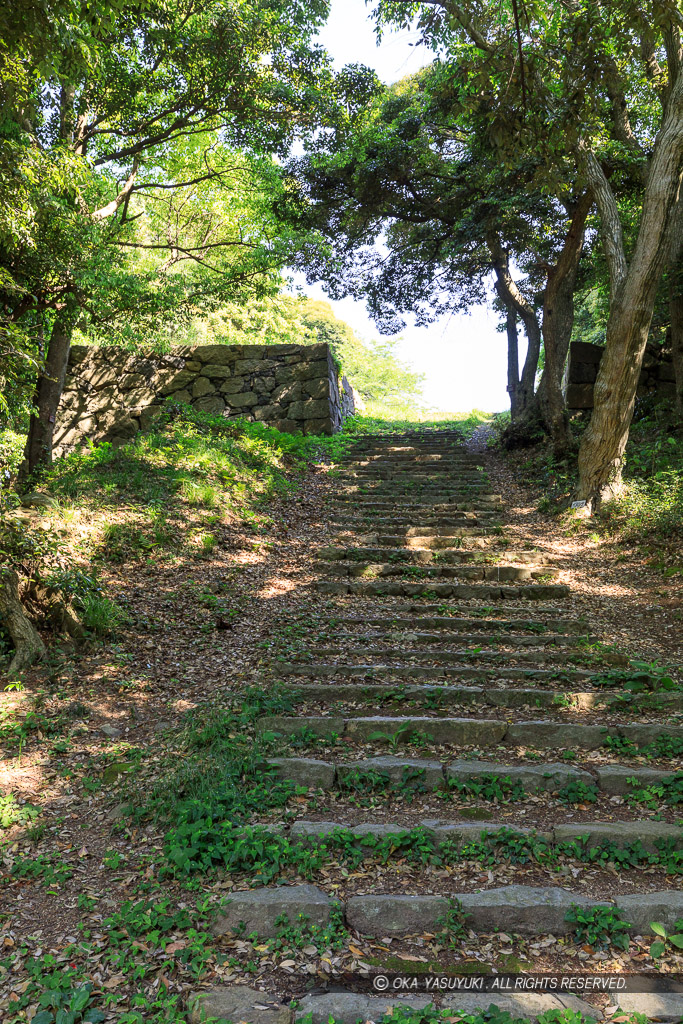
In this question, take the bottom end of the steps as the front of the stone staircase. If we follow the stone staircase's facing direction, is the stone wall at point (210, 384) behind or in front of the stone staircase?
behind

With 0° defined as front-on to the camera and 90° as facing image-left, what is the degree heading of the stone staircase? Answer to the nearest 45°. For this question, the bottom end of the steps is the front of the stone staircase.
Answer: approximately 0°

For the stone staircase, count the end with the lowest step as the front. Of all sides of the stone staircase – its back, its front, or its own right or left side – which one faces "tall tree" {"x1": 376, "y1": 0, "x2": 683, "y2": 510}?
back

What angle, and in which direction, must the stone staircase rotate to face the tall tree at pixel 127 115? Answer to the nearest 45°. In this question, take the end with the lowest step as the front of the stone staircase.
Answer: approximately 135° to its right

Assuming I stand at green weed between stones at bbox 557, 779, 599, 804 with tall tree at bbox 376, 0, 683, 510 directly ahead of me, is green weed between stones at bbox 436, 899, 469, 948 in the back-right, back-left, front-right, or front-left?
back-left

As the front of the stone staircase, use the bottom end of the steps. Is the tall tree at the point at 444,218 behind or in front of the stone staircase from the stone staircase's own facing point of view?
behind
